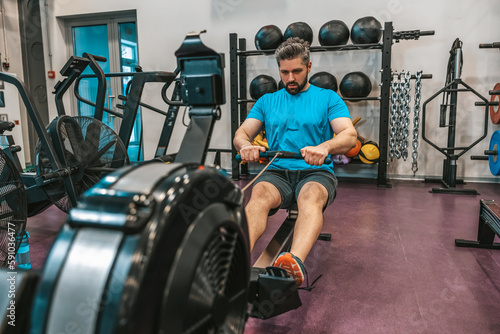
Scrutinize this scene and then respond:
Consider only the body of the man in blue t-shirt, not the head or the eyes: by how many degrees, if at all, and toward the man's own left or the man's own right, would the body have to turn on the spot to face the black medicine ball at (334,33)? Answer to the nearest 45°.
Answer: approximately 180°

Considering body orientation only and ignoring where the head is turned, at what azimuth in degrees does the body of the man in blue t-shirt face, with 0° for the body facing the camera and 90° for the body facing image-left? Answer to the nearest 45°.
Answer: approximately 0°

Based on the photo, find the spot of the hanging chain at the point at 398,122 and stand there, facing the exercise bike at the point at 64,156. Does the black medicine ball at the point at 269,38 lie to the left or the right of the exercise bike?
right

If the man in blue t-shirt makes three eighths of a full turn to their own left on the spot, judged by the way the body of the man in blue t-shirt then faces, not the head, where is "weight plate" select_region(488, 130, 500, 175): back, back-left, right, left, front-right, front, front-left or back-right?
front

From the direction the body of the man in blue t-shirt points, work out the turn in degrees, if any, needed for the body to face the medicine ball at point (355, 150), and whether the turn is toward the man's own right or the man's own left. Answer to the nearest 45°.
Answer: approximately 180°

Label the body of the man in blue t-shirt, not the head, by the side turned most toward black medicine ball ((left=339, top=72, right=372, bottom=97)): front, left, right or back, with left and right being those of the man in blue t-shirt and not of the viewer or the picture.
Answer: back

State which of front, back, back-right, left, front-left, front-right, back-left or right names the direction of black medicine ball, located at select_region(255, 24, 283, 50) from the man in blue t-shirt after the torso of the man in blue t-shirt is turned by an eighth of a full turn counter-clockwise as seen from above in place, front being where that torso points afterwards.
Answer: back-left

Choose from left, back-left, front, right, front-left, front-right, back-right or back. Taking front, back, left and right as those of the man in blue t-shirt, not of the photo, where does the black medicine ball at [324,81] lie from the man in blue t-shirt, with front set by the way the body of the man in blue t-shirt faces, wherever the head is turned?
back

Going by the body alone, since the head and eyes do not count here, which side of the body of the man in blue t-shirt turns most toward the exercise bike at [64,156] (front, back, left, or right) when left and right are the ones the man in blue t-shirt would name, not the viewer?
right

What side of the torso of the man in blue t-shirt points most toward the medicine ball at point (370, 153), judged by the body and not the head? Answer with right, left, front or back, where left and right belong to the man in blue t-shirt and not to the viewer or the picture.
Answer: back

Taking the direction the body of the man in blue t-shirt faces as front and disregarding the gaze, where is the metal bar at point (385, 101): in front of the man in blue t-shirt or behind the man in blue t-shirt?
behind
